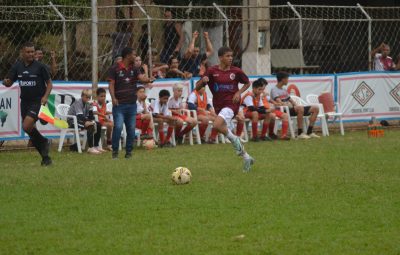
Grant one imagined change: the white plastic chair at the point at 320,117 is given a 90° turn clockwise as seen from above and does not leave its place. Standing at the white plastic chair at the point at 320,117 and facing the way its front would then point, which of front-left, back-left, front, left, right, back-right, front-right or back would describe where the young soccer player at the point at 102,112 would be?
front

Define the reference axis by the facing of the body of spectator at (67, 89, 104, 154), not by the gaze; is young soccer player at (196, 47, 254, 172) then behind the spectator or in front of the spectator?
in front

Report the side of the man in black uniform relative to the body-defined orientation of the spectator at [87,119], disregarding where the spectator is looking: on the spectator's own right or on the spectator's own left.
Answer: on the spectator's own right

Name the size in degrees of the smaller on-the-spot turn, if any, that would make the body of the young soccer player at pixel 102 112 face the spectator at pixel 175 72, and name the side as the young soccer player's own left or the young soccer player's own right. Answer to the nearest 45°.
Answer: approximately 90° to the young soccer player's own left

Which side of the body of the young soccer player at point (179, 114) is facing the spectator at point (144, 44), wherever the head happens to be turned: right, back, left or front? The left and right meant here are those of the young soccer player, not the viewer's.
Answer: back

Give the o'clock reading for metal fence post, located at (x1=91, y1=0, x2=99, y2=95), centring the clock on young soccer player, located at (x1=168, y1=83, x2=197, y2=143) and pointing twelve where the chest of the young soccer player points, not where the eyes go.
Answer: The metal fence post is roughly at 4 o'clock from the young soccer player.
